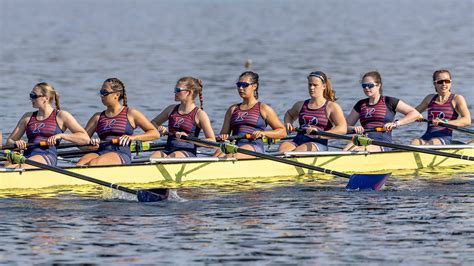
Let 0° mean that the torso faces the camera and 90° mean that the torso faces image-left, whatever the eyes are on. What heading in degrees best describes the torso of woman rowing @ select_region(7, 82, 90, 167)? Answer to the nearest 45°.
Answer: approximately 45°

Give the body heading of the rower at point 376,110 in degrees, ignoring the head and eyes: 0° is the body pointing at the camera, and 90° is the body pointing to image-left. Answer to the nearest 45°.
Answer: approximately 45°
